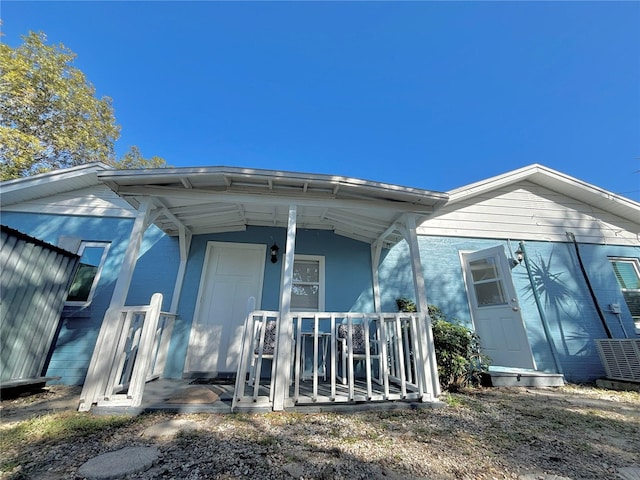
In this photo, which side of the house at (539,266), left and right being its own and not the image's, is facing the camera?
front

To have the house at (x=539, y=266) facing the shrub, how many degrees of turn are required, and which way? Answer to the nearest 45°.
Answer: approximately 45° to its right

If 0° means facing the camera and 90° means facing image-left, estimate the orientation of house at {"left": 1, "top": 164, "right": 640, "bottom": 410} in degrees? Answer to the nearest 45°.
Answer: approximately 0°

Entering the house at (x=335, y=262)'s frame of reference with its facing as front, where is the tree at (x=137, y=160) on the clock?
The tree is roughly at 4 o'clock from the house.

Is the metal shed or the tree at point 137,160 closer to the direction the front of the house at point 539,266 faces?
the metal shed

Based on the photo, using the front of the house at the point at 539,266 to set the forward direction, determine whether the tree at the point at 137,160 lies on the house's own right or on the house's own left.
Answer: on the house's own right

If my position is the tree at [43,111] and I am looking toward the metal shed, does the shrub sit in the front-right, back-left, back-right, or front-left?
front-left

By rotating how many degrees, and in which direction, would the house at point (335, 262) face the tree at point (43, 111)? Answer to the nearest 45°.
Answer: approximately 90° to its right
